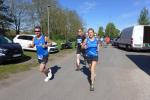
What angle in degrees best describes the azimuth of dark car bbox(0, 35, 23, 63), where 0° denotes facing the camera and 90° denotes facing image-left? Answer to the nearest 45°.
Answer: approximately 315°
